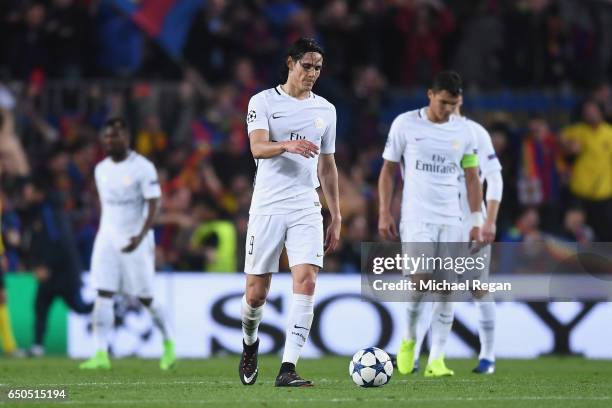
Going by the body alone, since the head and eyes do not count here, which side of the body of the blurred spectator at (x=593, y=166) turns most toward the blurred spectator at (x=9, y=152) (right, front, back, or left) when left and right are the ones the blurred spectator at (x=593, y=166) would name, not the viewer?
right

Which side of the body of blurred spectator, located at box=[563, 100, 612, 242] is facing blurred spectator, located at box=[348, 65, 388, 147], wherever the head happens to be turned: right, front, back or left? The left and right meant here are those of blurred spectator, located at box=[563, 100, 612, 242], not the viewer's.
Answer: right

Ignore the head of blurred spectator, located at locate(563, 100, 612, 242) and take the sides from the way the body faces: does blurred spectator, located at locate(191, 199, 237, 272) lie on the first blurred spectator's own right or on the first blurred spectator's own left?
on the first blurred spectator's own right

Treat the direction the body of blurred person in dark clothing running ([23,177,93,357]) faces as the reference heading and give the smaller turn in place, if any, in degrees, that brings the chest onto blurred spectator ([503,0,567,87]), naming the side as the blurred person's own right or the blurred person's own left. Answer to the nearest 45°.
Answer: approximately 180°

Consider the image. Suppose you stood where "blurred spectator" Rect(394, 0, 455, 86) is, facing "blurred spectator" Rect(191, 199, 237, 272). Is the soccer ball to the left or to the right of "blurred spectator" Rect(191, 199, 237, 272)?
left

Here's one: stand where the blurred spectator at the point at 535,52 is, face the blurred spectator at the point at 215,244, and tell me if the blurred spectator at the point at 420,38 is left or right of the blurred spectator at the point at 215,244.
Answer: right

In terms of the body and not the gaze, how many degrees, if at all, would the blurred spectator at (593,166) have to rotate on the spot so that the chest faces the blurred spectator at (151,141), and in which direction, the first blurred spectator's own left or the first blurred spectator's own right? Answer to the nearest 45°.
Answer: approximately 90° to the first blurred spectator's own right
